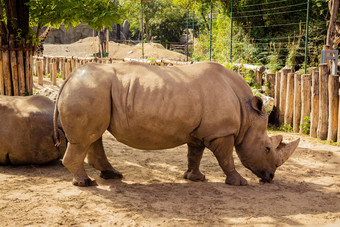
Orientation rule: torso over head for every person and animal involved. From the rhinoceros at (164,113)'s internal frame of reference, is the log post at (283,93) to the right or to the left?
on its left

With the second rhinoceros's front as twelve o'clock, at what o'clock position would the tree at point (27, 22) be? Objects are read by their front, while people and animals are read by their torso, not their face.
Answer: The tree is roughly at 3 o'clock from the second rhinoceros.

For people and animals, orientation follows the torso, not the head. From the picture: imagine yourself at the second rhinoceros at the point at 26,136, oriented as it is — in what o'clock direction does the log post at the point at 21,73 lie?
The log post is roughly at 3 o'clock from the second rhinoceros.

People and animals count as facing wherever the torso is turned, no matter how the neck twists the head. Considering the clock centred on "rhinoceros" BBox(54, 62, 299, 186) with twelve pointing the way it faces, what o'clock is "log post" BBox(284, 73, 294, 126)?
The log post is roughly at 10 o'clock from the rhinoceros.

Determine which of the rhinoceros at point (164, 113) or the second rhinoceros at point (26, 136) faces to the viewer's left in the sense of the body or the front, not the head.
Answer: the second rhinoceros

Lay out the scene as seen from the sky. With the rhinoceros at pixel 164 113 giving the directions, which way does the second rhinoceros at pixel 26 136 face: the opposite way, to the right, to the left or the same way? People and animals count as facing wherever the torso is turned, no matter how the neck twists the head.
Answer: the opposite way

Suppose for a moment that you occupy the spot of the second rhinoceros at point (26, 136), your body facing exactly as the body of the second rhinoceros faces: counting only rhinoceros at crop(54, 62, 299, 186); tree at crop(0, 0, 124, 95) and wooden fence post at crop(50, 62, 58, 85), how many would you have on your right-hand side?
2

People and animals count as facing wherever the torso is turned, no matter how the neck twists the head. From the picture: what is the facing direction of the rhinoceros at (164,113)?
to the viewer's right

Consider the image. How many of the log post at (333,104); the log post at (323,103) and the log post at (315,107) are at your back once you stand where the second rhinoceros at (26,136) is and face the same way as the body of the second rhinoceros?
3

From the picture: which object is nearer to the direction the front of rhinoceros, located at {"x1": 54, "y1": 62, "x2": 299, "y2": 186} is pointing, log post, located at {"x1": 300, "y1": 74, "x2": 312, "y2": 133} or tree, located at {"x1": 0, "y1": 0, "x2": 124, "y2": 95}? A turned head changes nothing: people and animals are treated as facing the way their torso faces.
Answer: the log post

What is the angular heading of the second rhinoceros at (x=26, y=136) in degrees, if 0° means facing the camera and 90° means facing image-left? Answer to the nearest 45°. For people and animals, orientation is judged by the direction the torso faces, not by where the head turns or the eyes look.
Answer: approximately 90°

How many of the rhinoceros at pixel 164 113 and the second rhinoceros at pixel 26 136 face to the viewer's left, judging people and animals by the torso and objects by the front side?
1

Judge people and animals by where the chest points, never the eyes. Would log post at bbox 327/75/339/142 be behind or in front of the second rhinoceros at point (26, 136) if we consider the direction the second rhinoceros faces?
behind

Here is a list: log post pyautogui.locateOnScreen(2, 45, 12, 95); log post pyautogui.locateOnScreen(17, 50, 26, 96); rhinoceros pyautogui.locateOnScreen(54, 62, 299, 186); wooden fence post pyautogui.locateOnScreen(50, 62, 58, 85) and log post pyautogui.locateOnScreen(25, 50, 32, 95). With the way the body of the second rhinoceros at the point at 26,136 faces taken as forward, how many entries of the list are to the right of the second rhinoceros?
4
